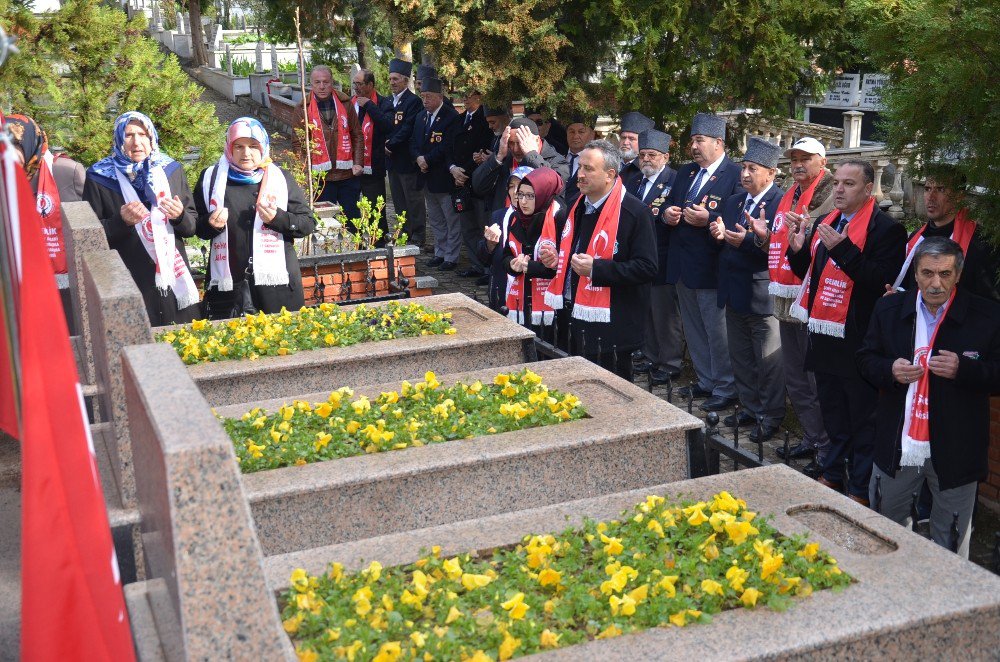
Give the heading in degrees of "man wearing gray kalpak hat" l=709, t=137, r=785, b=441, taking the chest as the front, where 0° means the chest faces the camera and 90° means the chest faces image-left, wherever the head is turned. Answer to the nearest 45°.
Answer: approximately 45°

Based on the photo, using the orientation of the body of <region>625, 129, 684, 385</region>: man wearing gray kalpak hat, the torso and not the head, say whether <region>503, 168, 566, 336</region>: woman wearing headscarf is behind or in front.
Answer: in front

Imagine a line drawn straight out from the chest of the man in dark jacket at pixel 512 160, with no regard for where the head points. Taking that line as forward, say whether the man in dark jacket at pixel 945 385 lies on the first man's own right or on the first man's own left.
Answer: on the first man's own left

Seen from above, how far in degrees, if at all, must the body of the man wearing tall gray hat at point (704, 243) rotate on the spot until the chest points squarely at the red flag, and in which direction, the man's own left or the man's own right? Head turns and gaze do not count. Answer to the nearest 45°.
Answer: approximately 45° to the man's own left

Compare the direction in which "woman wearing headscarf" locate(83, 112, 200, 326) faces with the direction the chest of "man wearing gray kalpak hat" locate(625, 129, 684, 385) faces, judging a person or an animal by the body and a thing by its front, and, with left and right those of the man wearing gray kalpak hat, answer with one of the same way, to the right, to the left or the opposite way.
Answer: to the left

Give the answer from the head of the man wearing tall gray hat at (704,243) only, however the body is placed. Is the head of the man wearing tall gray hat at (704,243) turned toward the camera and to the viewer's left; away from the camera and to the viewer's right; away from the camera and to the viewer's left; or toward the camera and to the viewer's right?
toward the camera and to the viewer's left

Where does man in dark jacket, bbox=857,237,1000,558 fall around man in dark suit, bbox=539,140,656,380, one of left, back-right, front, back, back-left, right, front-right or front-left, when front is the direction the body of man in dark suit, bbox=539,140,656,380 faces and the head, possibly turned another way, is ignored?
left

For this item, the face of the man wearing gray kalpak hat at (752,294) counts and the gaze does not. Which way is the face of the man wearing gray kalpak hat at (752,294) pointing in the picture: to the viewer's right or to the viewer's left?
to the viewer's left

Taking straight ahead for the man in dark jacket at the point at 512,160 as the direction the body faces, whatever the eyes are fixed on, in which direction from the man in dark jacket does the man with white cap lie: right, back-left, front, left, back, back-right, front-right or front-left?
left

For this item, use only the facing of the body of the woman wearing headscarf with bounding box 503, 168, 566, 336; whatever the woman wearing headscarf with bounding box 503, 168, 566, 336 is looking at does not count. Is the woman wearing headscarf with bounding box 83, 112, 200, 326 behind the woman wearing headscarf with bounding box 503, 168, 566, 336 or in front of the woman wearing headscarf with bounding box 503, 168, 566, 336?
in front

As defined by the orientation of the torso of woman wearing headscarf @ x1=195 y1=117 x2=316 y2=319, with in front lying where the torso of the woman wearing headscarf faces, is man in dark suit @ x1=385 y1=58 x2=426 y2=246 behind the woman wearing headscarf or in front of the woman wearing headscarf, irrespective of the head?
behind

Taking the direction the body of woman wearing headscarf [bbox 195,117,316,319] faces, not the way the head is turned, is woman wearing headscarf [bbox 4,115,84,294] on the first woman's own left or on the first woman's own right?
on the first woman's own right

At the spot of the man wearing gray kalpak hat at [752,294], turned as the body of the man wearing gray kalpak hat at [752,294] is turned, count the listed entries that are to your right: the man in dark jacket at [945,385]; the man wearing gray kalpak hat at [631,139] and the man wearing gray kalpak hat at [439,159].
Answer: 2

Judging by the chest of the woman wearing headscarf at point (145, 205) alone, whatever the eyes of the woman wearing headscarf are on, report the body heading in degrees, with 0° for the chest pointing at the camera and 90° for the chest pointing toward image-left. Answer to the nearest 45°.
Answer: approximately 0°

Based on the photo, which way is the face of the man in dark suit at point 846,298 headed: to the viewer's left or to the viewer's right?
to the viewer's left

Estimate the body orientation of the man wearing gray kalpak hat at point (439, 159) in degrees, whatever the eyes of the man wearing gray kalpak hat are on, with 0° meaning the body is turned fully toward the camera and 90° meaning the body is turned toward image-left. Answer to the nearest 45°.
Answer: approximately 45°

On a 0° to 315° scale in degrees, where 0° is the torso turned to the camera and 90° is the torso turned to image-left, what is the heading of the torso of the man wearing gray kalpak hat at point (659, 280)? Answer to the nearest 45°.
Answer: approximately 45°
